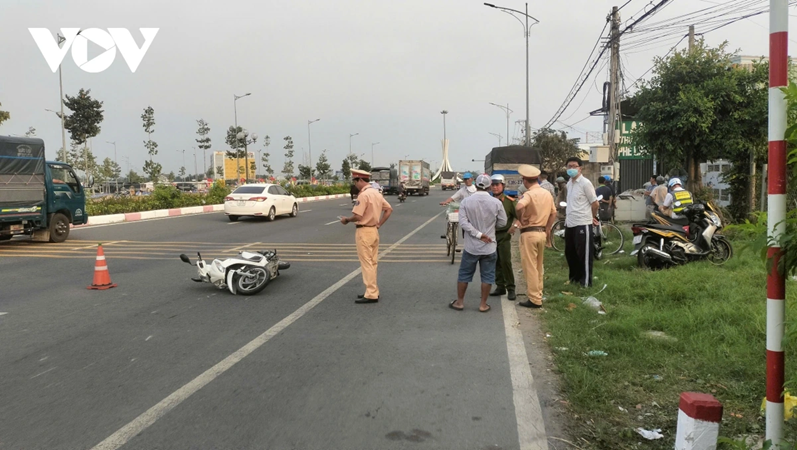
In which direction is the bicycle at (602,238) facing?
to the viewer's left

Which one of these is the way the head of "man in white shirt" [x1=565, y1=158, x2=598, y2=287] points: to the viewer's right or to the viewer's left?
to the viewer's left

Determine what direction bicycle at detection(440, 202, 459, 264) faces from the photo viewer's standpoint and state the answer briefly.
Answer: facing the viewer

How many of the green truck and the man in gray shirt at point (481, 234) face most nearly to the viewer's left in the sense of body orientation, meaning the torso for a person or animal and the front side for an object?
0

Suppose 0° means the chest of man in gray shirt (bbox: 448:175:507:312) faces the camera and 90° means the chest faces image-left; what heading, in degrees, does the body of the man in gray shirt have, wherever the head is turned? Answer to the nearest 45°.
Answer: approximately 180°

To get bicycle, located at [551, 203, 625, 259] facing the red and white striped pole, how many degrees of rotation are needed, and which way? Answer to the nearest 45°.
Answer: approximately 90° to its left

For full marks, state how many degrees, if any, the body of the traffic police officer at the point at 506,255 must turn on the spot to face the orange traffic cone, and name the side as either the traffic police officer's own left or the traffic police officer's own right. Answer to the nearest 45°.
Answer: approximately 45° to the traffic police officer's own right

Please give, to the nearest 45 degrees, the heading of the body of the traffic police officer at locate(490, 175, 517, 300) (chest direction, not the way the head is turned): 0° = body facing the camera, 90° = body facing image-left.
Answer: approximately 45°

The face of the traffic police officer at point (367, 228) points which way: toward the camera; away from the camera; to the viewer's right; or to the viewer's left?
to the viewer's left

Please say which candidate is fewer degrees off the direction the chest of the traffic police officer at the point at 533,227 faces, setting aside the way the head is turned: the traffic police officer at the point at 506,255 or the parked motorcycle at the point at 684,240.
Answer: the traffic police officer

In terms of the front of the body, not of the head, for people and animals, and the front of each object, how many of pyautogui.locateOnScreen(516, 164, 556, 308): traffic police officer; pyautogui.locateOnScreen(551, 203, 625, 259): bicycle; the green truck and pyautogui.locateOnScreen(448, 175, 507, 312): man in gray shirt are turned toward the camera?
0

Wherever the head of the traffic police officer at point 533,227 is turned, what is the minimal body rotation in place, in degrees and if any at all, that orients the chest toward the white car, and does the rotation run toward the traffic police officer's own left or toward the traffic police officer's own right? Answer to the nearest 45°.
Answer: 0° — they already face it
